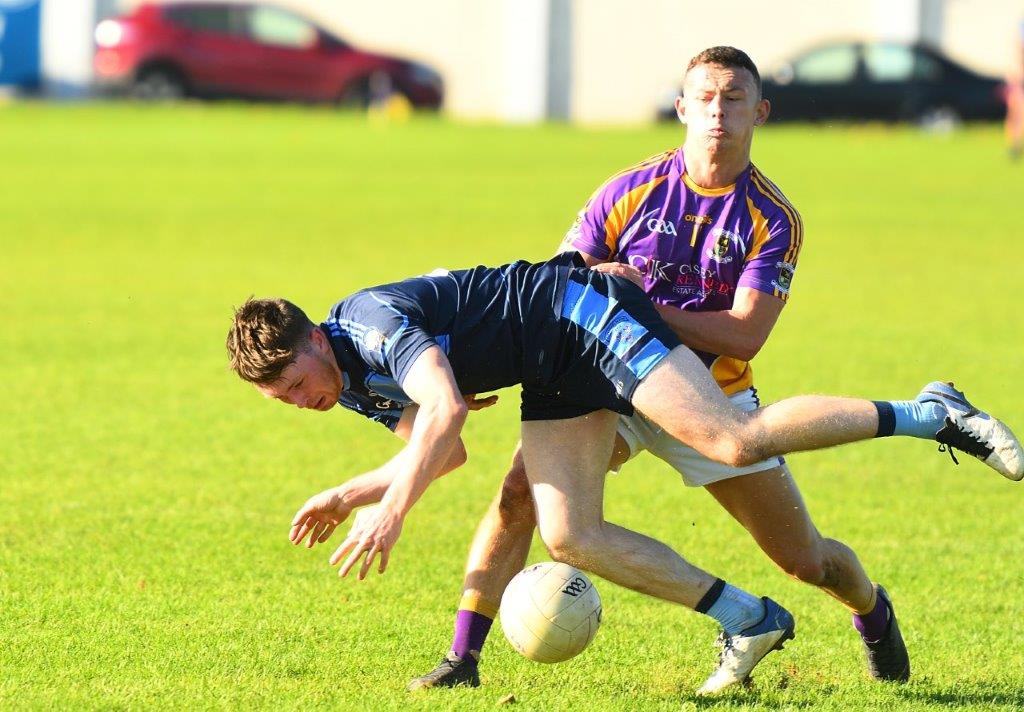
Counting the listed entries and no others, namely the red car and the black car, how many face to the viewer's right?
1

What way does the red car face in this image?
to the viewer's right

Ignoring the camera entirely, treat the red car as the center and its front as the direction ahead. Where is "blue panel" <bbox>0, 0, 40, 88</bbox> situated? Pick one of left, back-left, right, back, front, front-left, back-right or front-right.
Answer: back-left

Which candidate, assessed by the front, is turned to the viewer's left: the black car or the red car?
the black car

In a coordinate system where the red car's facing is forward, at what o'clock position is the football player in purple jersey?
The football player in purple jersey is roughly at 3 o'clock from the red car.

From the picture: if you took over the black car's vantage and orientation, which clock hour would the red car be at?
The red car is roughly at 12 o'clock from the black car.

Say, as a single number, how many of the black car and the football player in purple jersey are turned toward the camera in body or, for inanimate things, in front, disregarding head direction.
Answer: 1

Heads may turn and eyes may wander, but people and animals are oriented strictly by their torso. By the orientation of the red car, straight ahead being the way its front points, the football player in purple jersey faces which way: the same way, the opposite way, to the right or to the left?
to the right

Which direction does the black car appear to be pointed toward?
to the viewer's left

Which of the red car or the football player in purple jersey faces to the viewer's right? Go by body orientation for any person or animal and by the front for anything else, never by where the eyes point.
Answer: the red car

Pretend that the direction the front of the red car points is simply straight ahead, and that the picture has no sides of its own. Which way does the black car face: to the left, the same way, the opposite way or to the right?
the opposite way

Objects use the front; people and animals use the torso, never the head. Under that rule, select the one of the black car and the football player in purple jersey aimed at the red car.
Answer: the black car

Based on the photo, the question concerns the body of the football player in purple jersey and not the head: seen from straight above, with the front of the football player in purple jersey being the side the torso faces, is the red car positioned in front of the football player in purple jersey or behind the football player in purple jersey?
behind
